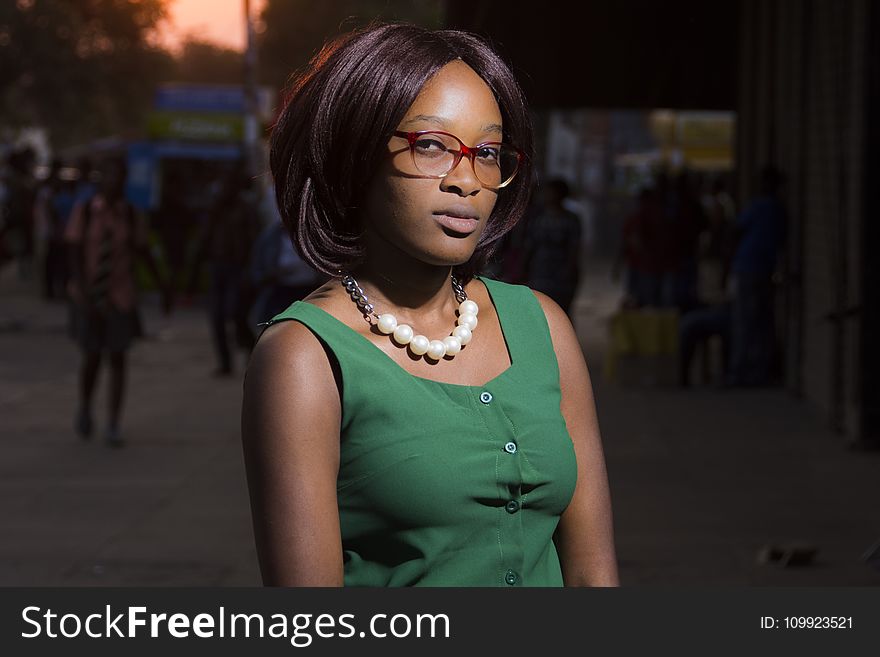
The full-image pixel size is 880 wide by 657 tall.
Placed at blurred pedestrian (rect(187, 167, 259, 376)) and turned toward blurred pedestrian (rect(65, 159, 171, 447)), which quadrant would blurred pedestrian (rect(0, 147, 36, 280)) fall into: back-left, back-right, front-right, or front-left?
back-right

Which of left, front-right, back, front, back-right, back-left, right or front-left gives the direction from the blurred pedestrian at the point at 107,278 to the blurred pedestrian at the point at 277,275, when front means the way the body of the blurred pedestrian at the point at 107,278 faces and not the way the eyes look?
left

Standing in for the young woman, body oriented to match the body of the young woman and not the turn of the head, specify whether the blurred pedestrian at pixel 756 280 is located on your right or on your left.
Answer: on your left

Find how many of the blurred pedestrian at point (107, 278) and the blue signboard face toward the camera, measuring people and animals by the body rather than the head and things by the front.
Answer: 2

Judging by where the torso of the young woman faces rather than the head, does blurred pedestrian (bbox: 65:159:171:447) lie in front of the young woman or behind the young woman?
behind

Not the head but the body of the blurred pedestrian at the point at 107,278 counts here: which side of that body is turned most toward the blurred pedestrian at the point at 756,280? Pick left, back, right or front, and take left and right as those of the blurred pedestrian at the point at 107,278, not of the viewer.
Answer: left

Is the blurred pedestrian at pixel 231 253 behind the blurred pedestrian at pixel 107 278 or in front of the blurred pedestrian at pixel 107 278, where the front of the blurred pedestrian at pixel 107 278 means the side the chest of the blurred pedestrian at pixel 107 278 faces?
behind

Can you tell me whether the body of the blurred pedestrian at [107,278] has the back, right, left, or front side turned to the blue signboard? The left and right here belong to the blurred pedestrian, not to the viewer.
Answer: back
